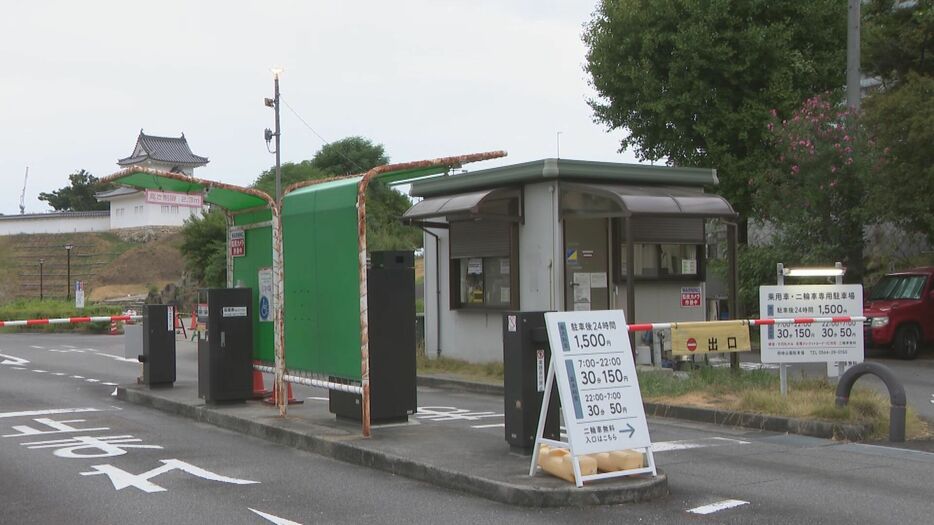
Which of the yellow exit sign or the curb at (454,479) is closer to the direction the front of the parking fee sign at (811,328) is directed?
the curb

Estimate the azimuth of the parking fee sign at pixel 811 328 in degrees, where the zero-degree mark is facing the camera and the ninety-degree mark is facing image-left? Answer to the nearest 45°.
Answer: approximately 0°

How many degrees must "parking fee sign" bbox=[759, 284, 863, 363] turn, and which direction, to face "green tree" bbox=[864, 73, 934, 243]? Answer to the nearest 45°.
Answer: approximately 180°

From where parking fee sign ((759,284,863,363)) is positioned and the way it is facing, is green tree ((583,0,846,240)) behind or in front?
behind
